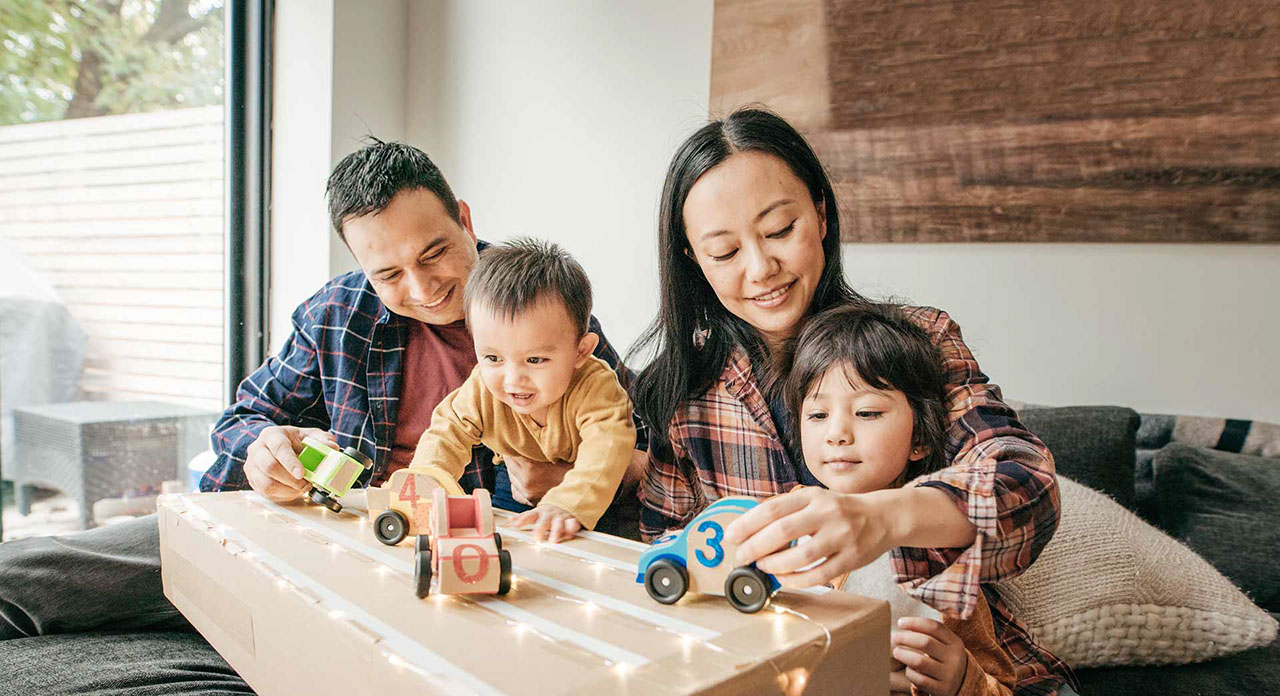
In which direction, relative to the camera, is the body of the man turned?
toward the camera

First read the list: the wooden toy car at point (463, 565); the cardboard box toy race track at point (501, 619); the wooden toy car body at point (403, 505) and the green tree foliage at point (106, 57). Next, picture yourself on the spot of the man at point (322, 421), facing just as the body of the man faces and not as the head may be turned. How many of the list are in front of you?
3

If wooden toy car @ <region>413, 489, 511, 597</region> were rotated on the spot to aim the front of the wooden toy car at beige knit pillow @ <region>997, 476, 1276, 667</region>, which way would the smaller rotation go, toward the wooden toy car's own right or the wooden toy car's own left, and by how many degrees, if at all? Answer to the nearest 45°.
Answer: approximately 90° to the wooden toy car's own left

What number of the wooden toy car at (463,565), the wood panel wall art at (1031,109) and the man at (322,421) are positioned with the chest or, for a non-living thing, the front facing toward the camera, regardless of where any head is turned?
3

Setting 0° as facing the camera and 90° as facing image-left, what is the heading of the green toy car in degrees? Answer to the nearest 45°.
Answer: approximately 315°

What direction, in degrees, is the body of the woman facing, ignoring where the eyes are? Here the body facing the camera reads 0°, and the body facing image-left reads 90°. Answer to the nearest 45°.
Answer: approximately 0°

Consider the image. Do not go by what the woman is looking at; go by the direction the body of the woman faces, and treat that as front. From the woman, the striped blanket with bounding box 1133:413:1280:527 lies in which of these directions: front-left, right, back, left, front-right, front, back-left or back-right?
back-left

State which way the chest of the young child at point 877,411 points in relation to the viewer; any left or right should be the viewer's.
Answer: facing the viewer and to the left of the viewer
